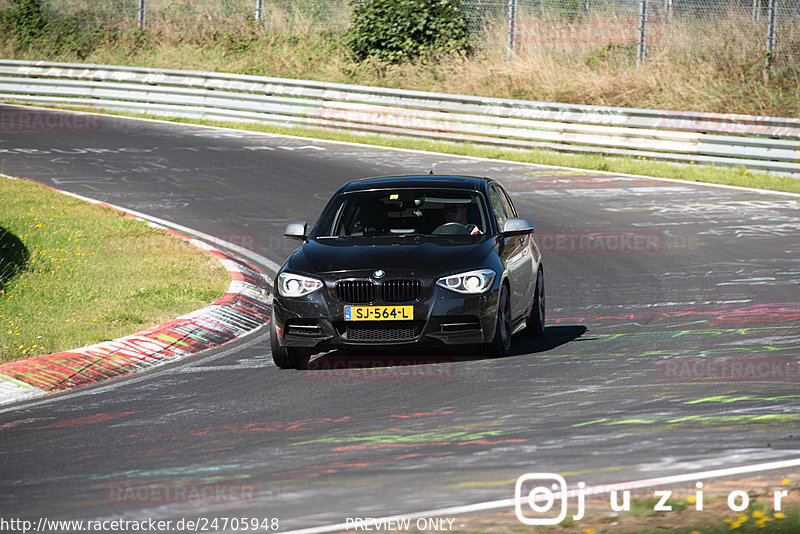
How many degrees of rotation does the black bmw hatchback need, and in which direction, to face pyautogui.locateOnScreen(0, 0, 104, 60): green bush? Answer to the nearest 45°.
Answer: approximately 180°

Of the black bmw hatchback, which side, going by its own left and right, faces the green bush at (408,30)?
back

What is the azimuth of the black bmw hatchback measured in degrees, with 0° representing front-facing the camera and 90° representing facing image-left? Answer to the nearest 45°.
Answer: approximately 0°

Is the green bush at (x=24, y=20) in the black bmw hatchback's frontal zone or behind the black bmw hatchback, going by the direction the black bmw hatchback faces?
behind

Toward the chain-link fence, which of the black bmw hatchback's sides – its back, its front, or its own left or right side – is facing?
back

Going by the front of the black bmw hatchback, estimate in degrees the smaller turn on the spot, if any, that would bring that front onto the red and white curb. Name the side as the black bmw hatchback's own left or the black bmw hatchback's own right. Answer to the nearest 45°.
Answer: approximately 90° to the black bmw hatchback's own right

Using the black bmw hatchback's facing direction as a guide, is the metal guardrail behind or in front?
behind
